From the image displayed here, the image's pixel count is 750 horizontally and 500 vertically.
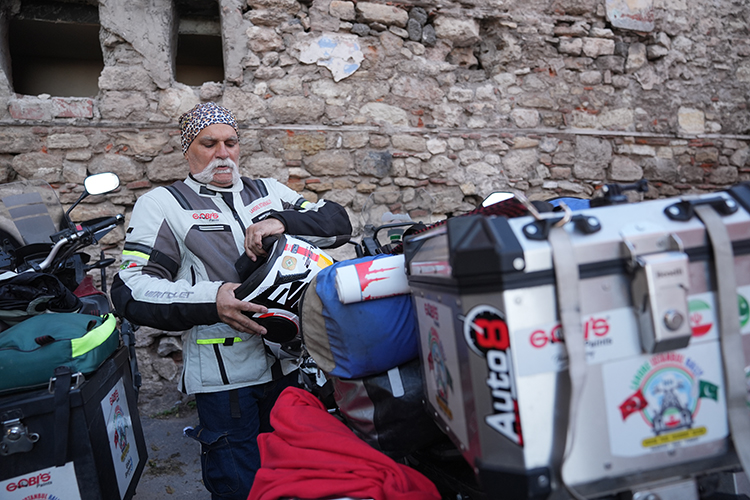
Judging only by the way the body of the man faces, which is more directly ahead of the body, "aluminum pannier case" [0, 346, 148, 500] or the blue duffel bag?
the blue duffel bag

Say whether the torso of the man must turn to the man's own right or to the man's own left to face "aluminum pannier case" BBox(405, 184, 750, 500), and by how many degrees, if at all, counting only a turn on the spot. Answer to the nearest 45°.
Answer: approximately 45° to the man's own left

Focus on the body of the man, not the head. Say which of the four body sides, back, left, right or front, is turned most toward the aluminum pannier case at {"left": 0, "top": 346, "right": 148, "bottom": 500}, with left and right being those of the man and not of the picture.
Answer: right

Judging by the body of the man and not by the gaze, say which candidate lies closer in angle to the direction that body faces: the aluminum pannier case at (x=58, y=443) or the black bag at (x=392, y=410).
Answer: the black bag

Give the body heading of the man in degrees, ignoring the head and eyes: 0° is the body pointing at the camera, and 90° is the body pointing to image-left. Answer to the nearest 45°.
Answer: approximately 315°
